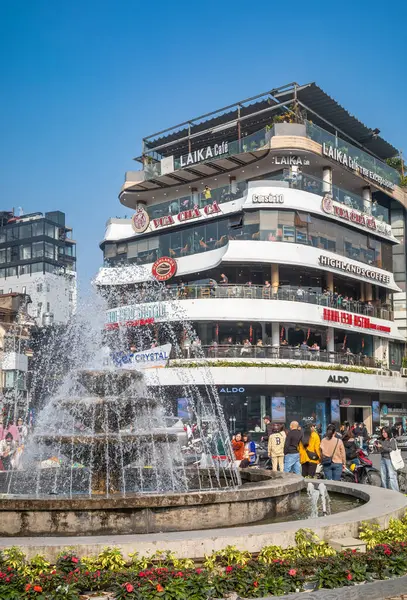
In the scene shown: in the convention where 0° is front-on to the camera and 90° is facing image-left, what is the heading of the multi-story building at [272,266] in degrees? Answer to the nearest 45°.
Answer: approximately 0°

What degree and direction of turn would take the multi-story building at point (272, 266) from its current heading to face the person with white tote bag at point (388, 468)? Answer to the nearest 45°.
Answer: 0° — it already faces them

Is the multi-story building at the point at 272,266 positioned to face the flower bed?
yes

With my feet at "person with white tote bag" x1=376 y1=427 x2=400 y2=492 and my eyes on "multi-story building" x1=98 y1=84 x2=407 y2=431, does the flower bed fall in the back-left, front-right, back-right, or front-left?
back-left

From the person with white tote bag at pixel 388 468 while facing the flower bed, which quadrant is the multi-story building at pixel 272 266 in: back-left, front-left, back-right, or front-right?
back-right
